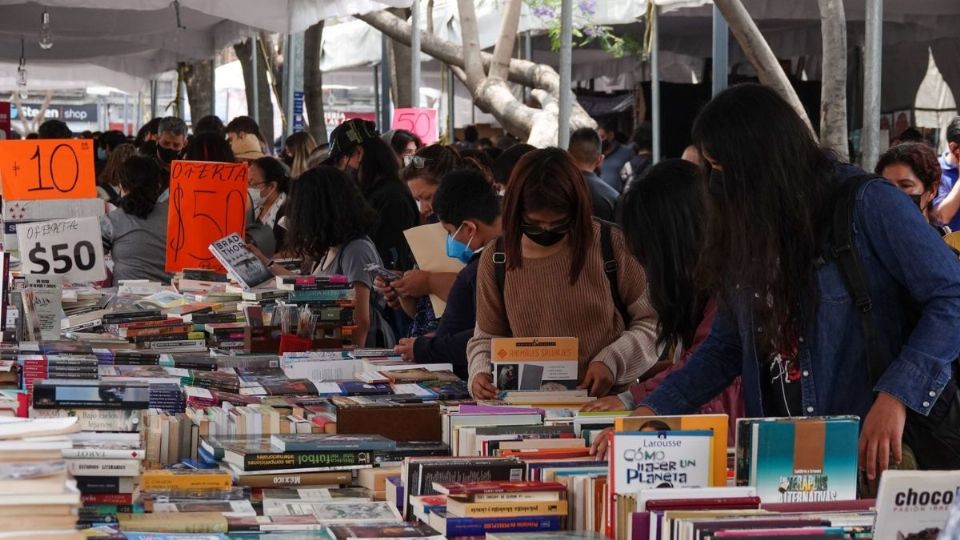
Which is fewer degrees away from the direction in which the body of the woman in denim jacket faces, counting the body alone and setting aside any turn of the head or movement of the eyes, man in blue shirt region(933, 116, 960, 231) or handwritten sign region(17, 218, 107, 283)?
the handwritten sign

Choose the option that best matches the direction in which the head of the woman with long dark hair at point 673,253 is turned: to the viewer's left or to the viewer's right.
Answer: to the viewer's left

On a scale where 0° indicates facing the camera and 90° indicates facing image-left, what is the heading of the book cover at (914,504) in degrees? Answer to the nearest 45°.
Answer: approximately 0°

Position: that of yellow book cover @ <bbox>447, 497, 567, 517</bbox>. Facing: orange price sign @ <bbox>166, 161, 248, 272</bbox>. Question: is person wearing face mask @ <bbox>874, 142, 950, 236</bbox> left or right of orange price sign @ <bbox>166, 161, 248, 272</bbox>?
right

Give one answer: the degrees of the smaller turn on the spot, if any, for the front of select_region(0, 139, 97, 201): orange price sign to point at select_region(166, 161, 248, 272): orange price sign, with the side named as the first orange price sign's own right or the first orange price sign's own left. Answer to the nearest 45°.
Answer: approximately 90° to the first orange price sign's own left

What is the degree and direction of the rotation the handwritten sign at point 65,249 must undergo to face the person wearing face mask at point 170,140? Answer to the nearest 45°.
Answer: approximately 180°

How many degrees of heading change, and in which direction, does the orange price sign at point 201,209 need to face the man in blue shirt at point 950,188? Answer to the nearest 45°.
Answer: approximately 90° to its left
